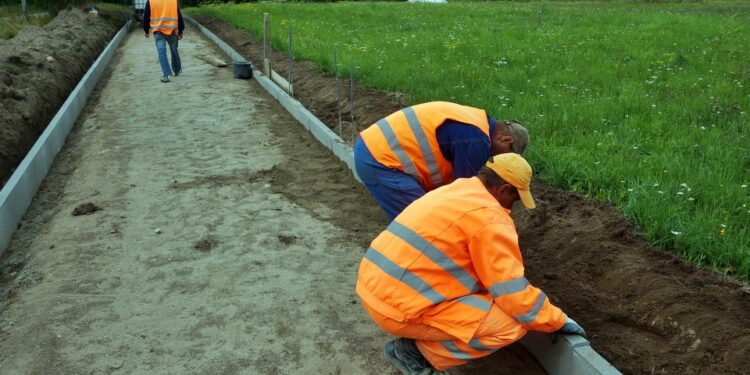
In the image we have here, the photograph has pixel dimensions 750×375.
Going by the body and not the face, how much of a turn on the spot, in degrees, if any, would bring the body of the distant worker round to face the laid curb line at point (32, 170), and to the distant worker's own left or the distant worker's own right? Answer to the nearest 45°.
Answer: approximately 180°

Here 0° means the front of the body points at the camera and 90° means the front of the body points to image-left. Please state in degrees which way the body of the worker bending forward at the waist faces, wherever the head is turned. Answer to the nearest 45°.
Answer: approximately 270°

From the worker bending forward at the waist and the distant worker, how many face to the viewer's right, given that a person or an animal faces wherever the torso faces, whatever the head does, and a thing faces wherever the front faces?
1

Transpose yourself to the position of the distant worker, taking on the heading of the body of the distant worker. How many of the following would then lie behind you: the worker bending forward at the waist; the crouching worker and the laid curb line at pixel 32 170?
3

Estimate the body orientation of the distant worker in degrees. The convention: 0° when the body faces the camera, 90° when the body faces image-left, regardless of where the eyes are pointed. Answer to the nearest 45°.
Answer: approximately 180°

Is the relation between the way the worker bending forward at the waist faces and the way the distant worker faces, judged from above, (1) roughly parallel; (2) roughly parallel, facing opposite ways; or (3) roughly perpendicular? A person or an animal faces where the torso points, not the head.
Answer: roughly perpendicular

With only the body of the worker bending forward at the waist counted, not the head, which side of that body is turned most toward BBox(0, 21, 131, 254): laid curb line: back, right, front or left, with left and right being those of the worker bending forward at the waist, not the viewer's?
back

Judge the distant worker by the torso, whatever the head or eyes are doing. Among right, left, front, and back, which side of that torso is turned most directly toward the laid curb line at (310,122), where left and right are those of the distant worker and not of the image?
back

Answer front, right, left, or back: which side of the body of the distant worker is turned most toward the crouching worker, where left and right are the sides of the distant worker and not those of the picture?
back
